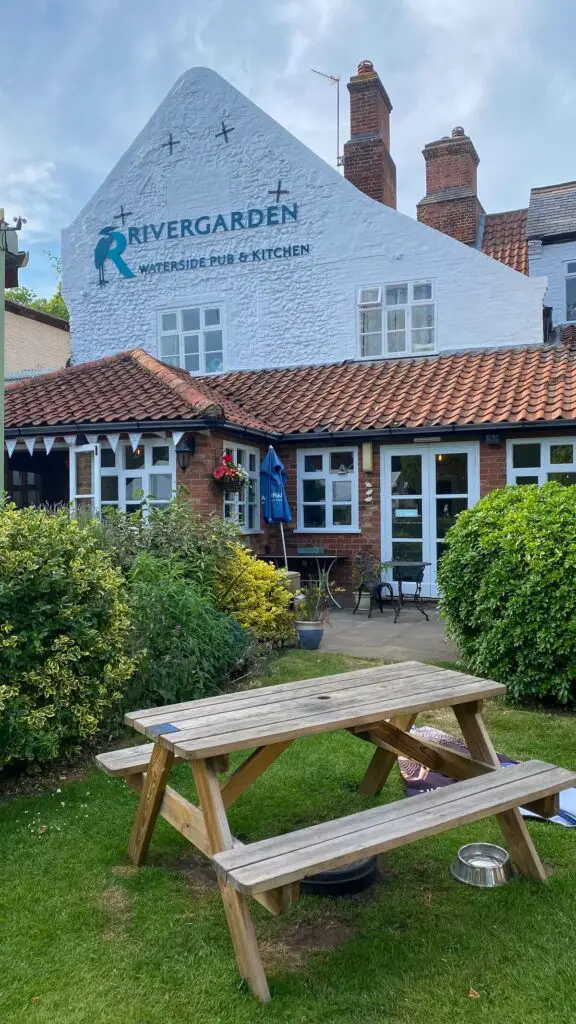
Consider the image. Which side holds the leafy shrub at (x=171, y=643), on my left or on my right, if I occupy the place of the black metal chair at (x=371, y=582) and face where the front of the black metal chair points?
on my right

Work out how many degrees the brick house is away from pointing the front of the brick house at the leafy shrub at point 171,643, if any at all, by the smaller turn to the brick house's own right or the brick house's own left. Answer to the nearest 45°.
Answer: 0° — it already faces it

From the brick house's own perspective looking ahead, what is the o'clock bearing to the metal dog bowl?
The metal dog bowl is roughly at 12 o'clock from the brick house.

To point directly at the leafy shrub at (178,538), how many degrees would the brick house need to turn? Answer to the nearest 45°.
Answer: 0° — it already faces it

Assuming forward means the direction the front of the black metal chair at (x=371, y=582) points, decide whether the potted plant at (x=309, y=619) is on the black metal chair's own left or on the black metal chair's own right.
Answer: on the black metal chair's own right

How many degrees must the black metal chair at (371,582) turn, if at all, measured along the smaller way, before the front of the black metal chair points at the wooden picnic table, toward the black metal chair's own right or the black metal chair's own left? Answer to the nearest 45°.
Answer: approximately 45° to the black metal chair's own right

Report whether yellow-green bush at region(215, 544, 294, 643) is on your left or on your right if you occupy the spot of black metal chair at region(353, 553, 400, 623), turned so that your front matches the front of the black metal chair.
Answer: on your right

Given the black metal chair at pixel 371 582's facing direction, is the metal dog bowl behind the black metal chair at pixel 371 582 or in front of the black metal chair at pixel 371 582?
in front

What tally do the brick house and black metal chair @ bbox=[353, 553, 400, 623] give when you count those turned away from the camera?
0

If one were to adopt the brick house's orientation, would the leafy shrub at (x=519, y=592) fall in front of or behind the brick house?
in front

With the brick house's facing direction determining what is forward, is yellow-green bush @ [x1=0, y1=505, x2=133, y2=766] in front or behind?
in front

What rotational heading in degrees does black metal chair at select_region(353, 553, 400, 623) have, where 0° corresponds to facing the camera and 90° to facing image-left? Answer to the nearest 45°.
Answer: approximately 315°

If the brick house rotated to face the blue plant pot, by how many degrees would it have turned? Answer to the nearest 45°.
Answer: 0° — it already faces it

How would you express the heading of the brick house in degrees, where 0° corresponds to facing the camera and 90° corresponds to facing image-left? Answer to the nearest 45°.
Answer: approximately 0°
